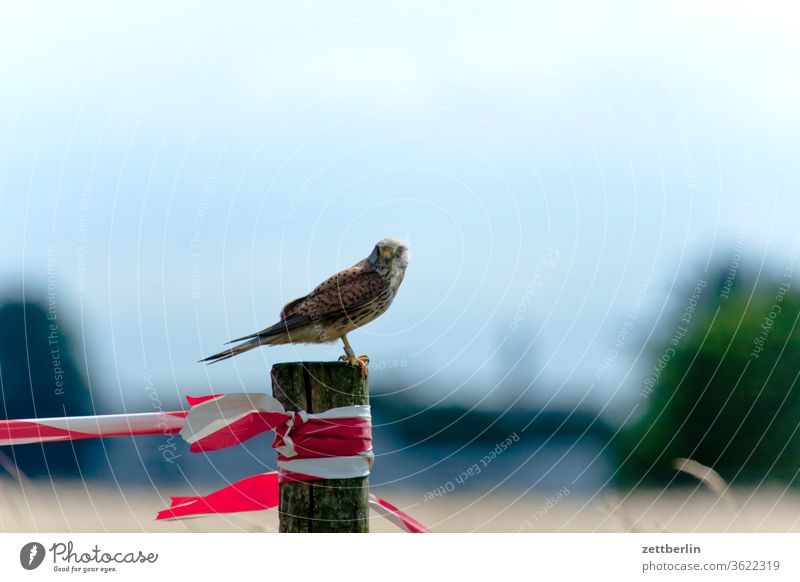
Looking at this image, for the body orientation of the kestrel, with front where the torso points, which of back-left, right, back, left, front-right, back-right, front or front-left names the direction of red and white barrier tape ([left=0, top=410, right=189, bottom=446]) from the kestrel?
back-right

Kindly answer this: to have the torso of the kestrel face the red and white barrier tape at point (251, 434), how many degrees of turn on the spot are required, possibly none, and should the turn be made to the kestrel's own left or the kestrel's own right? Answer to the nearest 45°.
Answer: approximately 180°

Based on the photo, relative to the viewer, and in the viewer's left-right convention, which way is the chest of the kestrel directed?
facing to the right of the viewer

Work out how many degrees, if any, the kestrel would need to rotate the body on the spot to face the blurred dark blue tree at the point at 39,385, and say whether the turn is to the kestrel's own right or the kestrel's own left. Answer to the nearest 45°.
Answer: approximately 135° to the kestrel's own left
